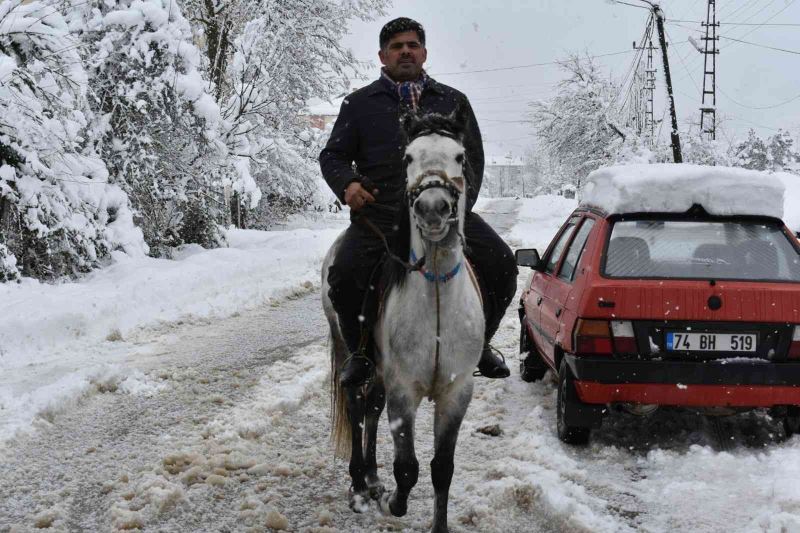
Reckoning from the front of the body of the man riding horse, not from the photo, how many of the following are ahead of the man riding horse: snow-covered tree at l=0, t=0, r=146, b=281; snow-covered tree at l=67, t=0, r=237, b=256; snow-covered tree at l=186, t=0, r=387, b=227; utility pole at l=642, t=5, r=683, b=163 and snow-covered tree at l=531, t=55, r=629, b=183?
0

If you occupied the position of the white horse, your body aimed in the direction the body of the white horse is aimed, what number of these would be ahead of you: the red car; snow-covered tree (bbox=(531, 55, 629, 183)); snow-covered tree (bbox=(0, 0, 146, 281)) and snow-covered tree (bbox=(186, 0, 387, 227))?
0

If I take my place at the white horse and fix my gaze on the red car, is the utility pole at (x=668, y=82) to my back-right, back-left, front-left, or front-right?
front-left

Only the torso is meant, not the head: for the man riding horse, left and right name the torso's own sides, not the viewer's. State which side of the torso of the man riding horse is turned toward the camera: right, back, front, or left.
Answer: front

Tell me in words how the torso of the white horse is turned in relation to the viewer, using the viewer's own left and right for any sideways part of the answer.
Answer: facing the viewer

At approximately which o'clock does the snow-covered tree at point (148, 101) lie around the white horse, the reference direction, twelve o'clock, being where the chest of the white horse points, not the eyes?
The snow-covered tree is roughly at 5 o'clock from the white horse.

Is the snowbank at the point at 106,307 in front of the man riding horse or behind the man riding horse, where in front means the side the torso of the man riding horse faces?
behind

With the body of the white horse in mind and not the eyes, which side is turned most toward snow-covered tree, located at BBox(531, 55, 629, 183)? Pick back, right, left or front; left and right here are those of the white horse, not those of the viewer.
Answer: back

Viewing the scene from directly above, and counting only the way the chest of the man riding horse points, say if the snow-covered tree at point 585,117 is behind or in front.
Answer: behind

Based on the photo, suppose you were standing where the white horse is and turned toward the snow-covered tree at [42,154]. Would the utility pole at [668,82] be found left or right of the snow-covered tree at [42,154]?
right

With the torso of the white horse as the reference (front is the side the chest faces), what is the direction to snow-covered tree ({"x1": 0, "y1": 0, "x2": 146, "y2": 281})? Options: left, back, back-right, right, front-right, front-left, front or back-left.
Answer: back-right

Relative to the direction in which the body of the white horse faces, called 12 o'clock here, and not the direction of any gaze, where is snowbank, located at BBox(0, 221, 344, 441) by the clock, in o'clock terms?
The snowbank is roughly at 5 o'clock from the white horse.

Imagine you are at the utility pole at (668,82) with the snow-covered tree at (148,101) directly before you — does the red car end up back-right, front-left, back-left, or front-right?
front-left

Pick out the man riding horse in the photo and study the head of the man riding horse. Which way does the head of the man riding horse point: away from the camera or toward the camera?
toward the camera

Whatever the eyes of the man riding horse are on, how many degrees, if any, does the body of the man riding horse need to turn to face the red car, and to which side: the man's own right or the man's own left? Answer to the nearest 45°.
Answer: approximately 90° to the man's own left

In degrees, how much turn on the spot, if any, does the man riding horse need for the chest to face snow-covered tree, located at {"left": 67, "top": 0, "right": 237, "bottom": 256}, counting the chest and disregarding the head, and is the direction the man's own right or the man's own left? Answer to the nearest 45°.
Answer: approximately 135° to the man's own right
